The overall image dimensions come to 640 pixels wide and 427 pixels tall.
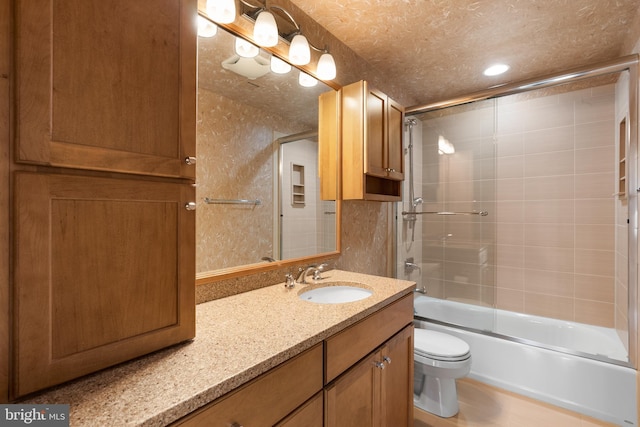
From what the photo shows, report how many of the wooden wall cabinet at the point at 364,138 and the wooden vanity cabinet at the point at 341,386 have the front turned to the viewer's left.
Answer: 0

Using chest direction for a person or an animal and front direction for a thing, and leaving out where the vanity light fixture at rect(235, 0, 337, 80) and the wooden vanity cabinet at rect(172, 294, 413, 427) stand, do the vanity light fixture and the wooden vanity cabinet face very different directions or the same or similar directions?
same or similar directions

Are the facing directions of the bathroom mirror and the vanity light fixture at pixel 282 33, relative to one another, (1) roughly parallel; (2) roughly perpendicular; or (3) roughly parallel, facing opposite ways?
roughly parallel

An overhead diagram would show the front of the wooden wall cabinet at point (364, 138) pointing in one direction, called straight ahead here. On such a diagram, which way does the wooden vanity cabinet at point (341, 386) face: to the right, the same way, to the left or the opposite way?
the same way

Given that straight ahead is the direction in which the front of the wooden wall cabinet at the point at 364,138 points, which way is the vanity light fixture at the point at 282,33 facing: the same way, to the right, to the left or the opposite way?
the same way

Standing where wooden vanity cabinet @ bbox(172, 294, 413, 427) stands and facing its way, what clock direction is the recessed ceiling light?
The recessed ceiling light is roughly at 9 o'clock from the wooden vanity cabinet.

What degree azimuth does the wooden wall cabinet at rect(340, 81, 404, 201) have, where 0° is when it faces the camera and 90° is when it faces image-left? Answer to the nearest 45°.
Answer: approximately 315°

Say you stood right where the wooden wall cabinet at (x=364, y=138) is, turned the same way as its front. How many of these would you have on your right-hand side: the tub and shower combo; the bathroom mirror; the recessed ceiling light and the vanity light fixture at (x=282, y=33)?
2

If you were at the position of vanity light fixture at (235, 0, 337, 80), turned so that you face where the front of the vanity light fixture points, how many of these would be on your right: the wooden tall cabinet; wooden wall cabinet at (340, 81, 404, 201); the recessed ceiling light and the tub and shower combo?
1

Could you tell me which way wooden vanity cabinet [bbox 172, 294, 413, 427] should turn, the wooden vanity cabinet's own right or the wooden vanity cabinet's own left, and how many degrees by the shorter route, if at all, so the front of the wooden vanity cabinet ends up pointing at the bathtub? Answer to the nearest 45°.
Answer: approximately 90° to the wooden vanity cabinet's own left

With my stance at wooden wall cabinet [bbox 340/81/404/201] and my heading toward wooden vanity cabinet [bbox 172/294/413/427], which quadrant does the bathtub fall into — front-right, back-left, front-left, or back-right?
back-left

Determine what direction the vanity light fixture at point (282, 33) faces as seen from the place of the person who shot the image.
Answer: facing the viewer and to the right of the viewer
